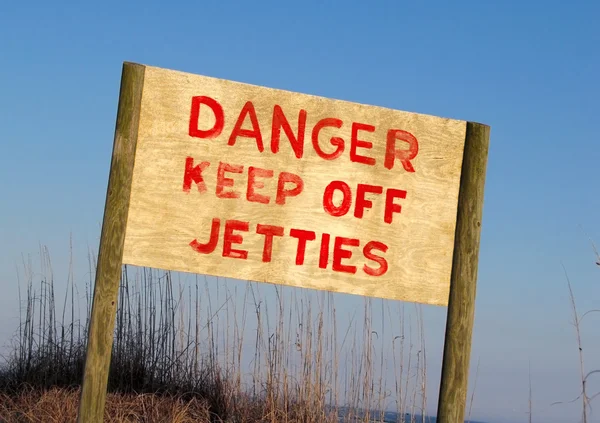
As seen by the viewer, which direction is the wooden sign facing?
toward the camera
